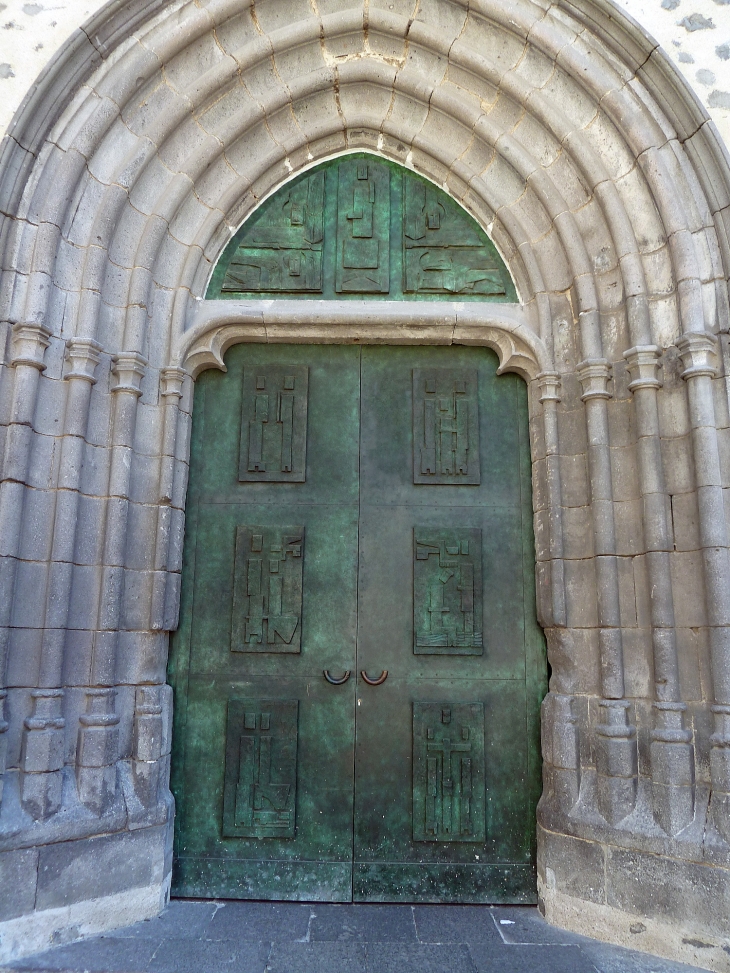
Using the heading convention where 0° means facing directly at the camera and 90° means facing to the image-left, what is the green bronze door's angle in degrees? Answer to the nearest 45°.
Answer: approximately 0°
